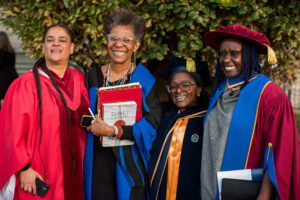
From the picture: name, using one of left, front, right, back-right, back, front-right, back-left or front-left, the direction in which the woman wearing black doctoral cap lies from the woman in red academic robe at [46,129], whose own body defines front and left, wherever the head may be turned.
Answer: front-left

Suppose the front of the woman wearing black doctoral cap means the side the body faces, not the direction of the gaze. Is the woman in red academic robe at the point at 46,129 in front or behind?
in front

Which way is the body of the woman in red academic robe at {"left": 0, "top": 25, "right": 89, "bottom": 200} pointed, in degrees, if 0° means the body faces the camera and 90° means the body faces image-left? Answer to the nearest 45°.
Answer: approximately 315°

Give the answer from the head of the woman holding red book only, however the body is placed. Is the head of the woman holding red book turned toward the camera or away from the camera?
toward the camera

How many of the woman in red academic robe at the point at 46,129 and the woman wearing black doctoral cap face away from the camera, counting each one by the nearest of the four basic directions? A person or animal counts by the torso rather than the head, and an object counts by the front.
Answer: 0
